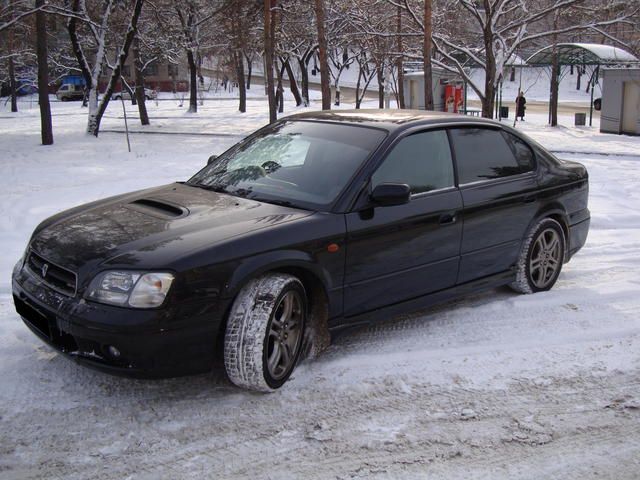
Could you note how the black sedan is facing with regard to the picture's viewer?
facing the viewer and to the left of the viewer

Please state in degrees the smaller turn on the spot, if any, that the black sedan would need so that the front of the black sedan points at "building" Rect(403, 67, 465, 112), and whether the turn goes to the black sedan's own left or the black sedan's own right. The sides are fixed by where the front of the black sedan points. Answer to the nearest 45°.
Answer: approximately 135° to the black sedan's own right

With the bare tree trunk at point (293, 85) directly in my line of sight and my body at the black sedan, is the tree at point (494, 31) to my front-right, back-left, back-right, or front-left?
front-right

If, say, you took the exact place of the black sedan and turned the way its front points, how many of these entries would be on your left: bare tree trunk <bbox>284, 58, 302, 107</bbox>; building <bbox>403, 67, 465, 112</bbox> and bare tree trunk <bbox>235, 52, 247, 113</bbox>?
0

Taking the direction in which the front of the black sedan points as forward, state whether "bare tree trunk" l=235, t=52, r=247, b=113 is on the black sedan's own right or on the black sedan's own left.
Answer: on the black sedan's own right

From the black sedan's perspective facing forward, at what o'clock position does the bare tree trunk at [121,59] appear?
The bare tree trunk is roughly at 4 o'clock from the black sedan.

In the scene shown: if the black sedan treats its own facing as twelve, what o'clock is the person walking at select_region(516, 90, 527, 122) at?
The person walking is roughly at 5 o'clock from the black sedan.

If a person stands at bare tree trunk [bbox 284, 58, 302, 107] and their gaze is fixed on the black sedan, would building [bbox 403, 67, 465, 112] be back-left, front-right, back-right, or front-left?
front-left

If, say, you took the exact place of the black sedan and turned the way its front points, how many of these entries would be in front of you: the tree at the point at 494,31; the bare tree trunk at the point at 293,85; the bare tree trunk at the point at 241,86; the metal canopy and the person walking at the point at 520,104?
0

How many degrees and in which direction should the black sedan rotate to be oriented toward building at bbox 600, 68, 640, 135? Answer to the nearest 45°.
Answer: approximately 180°

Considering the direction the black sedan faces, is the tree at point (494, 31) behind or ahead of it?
behind

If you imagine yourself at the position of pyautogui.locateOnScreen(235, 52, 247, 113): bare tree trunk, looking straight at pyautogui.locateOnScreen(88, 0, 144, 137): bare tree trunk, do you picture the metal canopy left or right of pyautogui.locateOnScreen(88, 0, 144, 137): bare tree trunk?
left

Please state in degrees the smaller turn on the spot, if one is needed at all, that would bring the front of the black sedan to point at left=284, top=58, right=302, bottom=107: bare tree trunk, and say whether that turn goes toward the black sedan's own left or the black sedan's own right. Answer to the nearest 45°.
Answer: approximately 135° to the black sedan's own right
